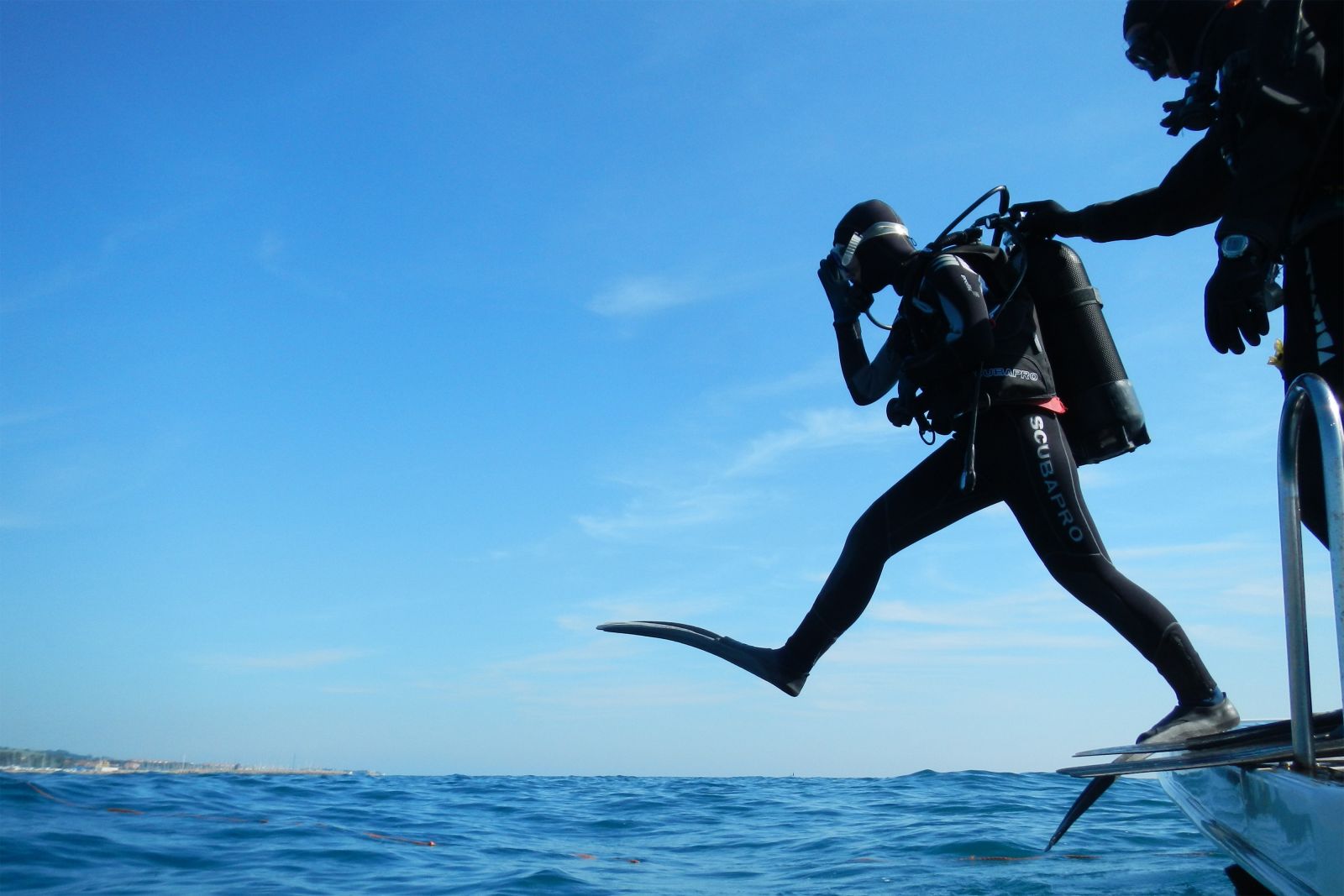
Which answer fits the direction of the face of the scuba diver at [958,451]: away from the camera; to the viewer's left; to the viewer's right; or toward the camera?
to the viewer's left

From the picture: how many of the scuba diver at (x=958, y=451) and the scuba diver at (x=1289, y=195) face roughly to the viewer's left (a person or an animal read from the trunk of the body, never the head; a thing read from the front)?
2

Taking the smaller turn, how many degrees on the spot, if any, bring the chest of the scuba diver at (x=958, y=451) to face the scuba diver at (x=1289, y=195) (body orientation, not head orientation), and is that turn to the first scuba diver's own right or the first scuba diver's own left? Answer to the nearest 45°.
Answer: approximately 135° to the first scuba diver's own left

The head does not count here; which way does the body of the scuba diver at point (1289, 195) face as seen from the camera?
to the viewer's left

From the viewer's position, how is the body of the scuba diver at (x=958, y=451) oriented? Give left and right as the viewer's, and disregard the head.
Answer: facing to the left of the viewer

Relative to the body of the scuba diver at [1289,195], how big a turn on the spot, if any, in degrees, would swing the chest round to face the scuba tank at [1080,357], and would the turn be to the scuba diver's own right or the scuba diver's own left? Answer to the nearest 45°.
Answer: approximately 45° to the scuba diver's own right
